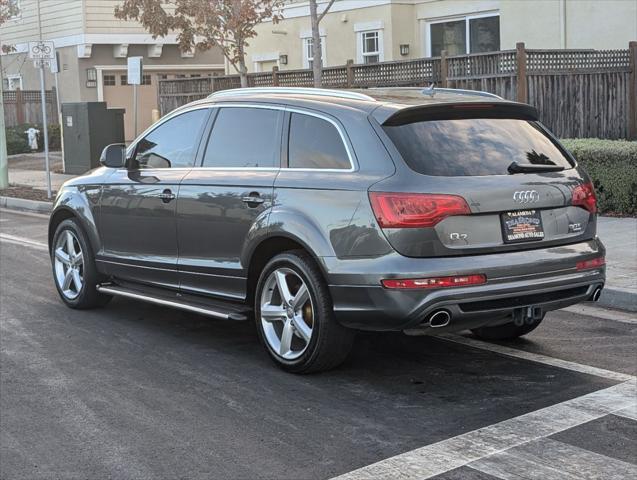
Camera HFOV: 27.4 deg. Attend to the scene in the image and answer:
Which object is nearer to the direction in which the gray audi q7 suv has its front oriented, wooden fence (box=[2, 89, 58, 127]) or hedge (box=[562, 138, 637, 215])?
the wooden fence

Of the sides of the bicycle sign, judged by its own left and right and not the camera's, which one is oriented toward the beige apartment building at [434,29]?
left

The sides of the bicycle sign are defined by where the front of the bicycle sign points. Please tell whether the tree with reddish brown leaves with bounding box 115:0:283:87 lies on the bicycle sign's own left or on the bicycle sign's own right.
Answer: on the bicycle sign's own left

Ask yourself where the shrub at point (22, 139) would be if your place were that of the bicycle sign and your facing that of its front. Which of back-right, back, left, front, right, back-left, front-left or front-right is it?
back

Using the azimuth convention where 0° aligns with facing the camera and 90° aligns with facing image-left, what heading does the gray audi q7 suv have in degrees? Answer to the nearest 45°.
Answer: approximately 135°

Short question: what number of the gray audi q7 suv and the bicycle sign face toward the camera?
1

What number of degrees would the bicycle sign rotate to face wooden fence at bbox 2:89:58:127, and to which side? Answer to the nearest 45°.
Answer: approximately 180°

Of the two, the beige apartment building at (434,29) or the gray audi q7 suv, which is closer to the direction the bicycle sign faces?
the gray audi q7 suv

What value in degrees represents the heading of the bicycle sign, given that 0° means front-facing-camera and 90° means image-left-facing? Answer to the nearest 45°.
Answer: approximately 0°

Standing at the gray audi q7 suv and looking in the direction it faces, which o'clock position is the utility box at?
The utility box is roughly at 1 o'clock from the gray audi q7 suv.
